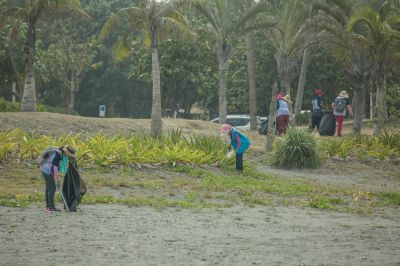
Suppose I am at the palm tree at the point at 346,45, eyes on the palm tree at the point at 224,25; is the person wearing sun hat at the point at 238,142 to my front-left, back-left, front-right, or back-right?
front-left

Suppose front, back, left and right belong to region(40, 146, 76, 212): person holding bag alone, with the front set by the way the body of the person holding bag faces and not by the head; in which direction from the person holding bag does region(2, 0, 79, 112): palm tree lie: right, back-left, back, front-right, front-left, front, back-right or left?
left

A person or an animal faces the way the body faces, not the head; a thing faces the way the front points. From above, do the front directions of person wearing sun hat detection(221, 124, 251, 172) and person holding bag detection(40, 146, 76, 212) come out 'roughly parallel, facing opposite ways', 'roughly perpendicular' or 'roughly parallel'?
roughly parallel, facing opposite ways

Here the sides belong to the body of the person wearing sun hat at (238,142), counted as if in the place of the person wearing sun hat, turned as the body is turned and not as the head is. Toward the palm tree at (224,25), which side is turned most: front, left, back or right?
right

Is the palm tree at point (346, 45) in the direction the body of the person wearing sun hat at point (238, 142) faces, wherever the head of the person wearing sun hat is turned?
no

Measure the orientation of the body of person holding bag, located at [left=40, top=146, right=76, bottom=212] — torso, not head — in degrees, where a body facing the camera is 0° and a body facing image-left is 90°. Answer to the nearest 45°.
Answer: approximately 270°

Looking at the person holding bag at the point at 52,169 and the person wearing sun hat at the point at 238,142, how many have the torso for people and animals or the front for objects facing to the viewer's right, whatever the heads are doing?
1

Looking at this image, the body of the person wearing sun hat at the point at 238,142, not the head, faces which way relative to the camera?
to the viewer's left

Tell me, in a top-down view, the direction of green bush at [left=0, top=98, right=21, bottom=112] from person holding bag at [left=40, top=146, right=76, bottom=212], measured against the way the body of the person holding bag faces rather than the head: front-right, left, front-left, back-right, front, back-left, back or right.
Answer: left

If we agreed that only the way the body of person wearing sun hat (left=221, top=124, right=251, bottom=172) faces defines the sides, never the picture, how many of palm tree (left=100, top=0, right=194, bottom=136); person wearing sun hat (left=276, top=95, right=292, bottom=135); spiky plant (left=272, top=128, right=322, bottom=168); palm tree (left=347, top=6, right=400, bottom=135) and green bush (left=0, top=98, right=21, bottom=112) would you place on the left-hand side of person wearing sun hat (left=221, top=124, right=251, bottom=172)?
0

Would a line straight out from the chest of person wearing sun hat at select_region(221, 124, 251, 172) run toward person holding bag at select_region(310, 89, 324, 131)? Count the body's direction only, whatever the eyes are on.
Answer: no

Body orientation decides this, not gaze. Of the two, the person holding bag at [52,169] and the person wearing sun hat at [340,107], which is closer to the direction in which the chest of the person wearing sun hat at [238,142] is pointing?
the person holding bag

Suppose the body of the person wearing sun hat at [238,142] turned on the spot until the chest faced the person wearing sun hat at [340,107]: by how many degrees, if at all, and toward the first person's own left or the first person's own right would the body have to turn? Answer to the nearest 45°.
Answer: approximately 135° to the first person's own right

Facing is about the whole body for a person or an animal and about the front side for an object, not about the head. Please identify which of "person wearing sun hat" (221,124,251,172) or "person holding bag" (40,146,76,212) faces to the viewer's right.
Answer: the person holding bag

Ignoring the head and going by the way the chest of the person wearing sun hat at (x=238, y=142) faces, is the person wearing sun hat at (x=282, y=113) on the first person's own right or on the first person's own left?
on the first person's own right

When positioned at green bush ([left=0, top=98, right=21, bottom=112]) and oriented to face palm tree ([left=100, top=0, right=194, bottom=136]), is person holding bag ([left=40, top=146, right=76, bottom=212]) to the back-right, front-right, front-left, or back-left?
front-right

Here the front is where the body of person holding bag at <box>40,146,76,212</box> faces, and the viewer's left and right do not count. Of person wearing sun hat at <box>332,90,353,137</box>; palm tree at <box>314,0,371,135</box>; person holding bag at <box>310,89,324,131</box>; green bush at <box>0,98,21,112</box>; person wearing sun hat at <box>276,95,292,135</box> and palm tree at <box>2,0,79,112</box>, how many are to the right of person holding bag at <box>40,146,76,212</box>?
0
